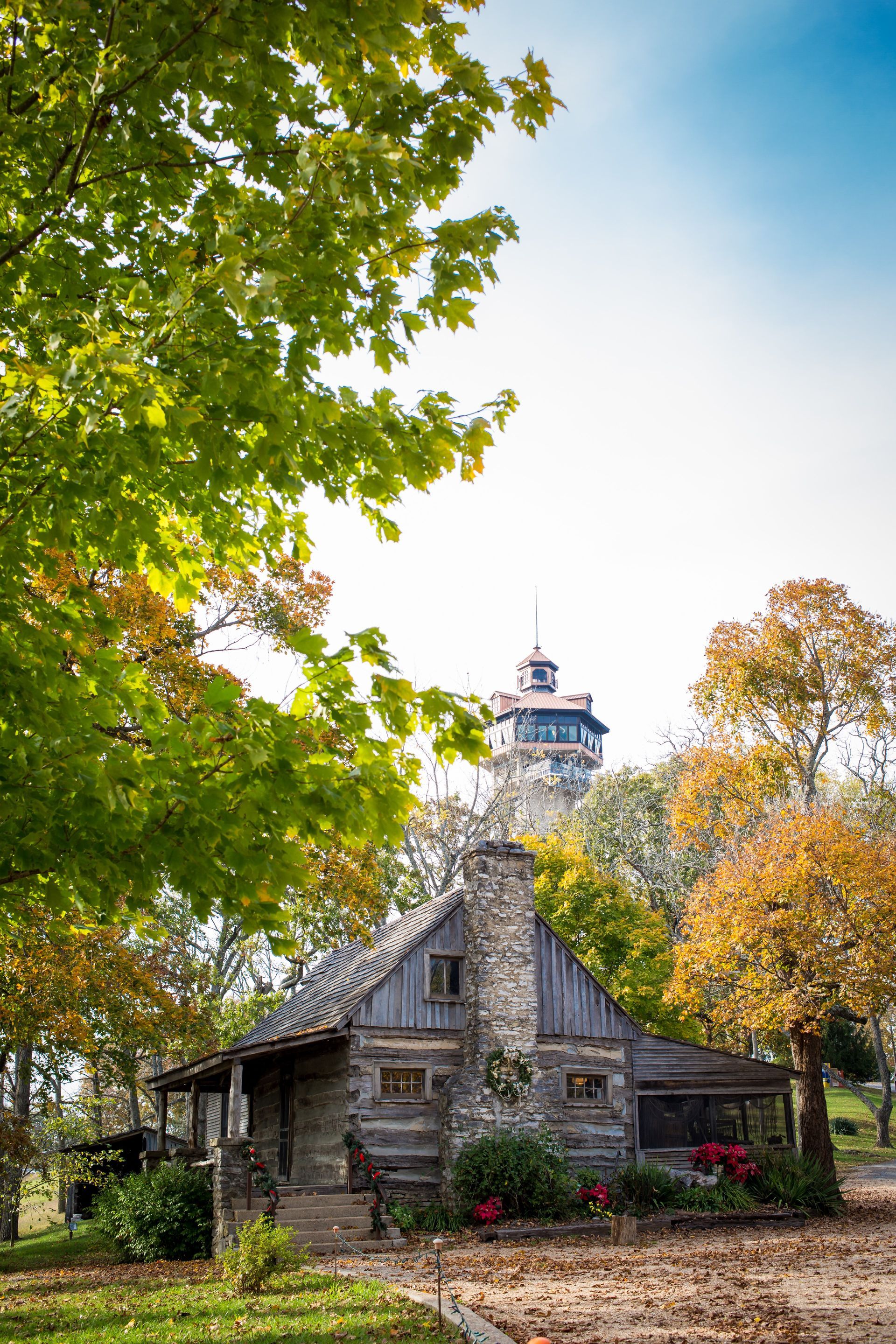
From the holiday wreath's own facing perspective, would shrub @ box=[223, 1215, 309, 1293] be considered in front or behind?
in front

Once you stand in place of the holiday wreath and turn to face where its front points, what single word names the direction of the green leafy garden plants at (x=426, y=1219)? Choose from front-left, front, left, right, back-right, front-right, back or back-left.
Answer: front-right

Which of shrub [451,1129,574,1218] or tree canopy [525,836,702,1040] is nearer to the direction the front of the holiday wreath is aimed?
the shrub

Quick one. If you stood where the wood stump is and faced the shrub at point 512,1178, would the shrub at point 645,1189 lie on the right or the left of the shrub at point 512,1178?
right

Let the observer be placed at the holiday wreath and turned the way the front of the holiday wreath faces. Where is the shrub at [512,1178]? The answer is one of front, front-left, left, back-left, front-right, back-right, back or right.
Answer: front

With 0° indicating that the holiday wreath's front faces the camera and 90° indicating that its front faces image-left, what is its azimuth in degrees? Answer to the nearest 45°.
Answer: approximately 0°

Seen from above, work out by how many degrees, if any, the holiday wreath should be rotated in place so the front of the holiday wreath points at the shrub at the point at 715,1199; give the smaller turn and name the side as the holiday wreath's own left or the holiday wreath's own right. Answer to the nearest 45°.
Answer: approximately 90° to the holiday wreath's own left

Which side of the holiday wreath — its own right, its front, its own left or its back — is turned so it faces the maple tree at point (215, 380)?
front

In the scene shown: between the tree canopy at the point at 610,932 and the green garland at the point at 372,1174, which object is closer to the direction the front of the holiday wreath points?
the green garland

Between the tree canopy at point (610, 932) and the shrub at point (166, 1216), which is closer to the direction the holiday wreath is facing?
the shrub
